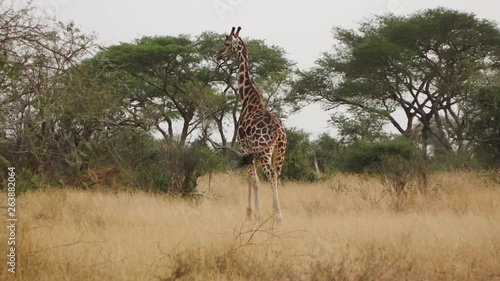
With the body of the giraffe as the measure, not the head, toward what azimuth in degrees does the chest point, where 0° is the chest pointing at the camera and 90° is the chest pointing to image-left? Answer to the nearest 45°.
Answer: approximately 135°

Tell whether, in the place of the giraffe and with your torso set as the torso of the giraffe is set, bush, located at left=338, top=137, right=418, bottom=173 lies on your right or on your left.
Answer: on your right

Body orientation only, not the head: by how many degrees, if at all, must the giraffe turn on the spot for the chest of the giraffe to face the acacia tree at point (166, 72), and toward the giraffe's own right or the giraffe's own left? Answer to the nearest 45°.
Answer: approximately 45° to the giraffe's own right
